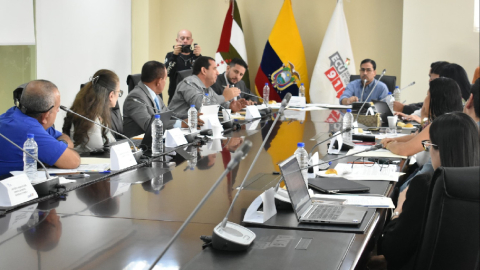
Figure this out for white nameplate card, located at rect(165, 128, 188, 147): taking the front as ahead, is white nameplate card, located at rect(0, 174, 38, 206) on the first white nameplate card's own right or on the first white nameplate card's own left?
on the first white nameplate card's own right

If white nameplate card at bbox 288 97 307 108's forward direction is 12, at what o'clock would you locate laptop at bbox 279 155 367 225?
The laptop is roughly at 12 o'clock from the white nameplate card.

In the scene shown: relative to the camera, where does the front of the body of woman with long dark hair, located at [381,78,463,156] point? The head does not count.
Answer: to the viewer's left

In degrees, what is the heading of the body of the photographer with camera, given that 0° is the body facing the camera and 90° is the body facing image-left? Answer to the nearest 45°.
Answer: approximately 0°

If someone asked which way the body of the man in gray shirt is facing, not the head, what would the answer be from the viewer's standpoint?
to the viewer's right

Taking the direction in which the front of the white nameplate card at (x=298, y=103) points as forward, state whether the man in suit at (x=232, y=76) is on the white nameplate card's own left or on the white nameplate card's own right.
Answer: on the white nameplate card's own right

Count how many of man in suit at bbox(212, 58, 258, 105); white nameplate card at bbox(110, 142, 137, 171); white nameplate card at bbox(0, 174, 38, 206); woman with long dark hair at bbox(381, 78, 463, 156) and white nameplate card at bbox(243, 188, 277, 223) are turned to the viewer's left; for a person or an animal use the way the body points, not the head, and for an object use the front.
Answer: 2

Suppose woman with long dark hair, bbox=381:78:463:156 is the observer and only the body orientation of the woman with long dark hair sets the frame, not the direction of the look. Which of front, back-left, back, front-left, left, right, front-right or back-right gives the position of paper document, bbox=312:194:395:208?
left

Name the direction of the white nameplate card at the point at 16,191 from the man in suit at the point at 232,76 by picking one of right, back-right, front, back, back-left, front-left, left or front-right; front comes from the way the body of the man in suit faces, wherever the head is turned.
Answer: front-right

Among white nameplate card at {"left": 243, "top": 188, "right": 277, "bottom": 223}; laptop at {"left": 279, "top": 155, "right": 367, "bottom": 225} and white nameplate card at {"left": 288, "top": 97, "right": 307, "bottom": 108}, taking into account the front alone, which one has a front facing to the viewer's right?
the laptop

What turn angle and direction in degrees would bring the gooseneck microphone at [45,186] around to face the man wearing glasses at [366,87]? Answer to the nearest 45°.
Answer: approximately 135° to its right

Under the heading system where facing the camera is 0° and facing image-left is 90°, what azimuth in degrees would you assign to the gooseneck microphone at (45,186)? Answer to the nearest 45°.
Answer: approximately 90°

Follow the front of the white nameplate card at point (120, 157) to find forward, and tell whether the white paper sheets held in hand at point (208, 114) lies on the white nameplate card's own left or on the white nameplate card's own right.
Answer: on the white nameplate card's own left

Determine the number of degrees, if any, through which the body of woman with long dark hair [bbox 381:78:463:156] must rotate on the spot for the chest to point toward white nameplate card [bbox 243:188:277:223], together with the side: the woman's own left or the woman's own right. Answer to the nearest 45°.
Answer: approximately 90° to the woman's own left

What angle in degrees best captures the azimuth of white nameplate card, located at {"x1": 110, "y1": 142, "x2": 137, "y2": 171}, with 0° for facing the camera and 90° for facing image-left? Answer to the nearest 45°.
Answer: approximately 315°

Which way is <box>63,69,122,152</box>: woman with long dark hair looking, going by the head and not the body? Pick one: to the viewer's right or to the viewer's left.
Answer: to the viewer's right
